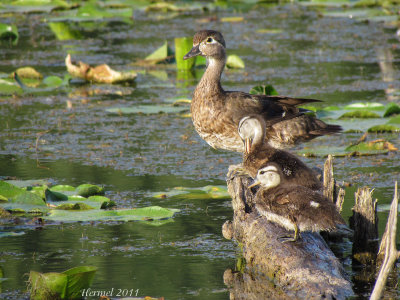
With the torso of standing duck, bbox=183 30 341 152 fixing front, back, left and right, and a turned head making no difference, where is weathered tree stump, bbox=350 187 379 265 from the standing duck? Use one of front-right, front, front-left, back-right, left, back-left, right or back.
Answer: back-left

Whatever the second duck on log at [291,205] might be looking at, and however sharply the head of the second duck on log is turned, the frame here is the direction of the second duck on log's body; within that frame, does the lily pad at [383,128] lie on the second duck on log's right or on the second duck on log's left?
on the second duck on log's right

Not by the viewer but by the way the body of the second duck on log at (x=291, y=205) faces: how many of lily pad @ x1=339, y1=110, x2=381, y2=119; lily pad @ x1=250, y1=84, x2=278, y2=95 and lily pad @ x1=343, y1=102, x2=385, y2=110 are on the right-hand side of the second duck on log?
3

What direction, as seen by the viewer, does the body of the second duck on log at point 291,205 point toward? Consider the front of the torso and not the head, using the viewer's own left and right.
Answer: facing to the left of the viewer

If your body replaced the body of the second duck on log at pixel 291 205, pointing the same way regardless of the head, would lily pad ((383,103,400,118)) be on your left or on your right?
on your right

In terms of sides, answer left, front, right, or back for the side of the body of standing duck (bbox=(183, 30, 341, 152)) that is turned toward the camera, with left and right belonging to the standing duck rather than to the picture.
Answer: left

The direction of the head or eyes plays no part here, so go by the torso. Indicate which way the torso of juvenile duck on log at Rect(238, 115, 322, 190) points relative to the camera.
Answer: to the viewer's left

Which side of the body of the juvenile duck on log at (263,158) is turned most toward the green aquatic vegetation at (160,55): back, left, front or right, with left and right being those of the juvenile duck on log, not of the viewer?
right

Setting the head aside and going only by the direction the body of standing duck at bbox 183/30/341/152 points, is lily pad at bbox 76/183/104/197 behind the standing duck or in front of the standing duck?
in front
